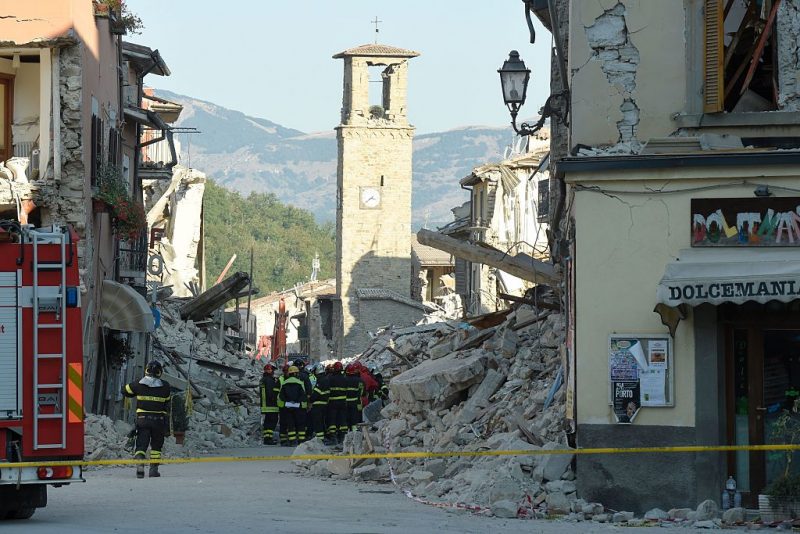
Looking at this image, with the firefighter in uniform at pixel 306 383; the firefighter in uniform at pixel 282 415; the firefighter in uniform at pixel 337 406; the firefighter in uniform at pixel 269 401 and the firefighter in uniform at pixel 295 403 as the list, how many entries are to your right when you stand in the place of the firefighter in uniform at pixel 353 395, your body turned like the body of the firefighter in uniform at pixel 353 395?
0

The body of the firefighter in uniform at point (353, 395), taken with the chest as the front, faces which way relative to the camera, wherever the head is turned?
away from the camera

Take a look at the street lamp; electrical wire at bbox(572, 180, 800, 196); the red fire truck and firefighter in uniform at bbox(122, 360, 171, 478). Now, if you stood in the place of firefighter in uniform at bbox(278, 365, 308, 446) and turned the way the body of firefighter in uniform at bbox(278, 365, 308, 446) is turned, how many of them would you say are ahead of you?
0

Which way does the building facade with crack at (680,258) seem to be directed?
toward the camera

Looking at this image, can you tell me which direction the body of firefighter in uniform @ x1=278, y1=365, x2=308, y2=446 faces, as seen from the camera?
away from the camera

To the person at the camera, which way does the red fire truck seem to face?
facing away from the viewer

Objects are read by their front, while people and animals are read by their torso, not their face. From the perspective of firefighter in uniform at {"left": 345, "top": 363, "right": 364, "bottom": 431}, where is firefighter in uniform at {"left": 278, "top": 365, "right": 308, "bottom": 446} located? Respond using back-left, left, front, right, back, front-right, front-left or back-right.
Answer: left

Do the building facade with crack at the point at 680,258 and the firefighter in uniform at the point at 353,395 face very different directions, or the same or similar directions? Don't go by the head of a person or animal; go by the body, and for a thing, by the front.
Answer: very different directions

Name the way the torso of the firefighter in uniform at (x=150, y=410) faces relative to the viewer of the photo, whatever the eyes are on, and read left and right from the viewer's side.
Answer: facing away from the viewer

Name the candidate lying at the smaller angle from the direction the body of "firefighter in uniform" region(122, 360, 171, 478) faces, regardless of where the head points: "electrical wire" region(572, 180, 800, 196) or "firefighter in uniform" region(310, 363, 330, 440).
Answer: the firefighter in uniform

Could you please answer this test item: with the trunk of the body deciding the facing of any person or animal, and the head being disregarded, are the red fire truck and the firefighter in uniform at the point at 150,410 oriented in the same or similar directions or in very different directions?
same or similar directions

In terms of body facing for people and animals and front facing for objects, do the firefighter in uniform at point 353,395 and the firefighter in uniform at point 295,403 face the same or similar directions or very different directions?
same or similar directions
